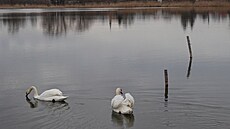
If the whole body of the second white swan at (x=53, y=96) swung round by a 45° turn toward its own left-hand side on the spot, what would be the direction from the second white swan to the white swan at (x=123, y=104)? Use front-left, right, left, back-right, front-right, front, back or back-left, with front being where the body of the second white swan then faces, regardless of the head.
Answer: left

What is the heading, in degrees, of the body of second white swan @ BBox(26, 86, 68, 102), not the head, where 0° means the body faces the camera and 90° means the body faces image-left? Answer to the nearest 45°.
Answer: approximately 90°
